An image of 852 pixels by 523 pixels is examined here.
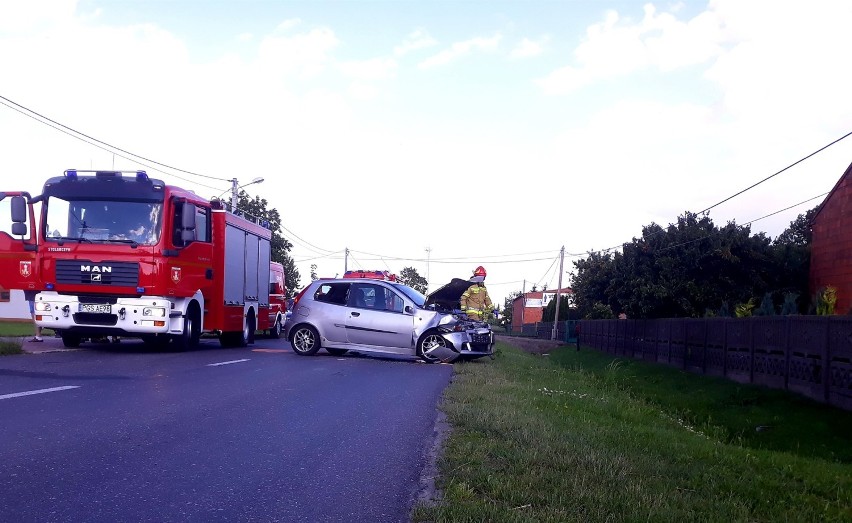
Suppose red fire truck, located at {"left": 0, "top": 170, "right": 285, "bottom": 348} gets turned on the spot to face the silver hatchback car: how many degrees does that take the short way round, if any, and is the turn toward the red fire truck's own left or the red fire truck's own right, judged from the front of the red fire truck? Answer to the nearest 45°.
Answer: approximately 135° to the red fire truck's own left

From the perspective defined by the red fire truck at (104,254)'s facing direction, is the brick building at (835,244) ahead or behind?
behind

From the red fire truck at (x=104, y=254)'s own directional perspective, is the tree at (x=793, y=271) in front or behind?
behind

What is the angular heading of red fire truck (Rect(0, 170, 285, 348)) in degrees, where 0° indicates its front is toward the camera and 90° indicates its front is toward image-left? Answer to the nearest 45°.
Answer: approximately 45°
